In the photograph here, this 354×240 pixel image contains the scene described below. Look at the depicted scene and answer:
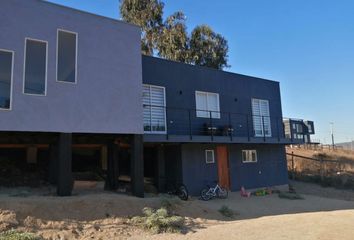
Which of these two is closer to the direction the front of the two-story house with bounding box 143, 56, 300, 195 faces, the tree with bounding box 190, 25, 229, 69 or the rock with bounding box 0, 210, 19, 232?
the rock

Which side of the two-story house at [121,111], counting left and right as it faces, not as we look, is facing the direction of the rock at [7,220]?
right

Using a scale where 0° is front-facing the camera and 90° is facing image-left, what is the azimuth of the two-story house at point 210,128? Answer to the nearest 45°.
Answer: approximately 315°

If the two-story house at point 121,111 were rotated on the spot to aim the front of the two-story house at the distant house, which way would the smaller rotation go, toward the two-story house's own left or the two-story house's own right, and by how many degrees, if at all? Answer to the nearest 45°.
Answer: approximately 90° to the two-story house's own left

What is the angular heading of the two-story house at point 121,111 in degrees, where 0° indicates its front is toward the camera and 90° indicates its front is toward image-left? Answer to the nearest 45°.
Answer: approximately 315°

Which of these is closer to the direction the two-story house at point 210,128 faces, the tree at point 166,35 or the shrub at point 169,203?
the shrub

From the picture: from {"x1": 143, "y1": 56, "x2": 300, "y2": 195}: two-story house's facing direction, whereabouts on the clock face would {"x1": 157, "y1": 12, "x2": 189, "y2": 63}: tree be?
The tree is roughly at 7 o'clock from the two-story house.

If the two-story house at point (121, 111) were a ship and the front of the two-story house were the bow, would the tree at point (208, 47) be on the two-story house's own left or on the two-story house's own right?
on the two-story house's own left

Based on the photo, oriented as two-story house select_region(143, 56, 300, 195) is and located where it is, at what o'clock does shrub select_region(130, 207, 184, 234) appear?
The shrub is roughly at 2 o'clock from the two-story house.

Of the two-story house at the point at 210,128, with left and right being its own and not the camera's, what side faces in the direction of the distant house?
left
